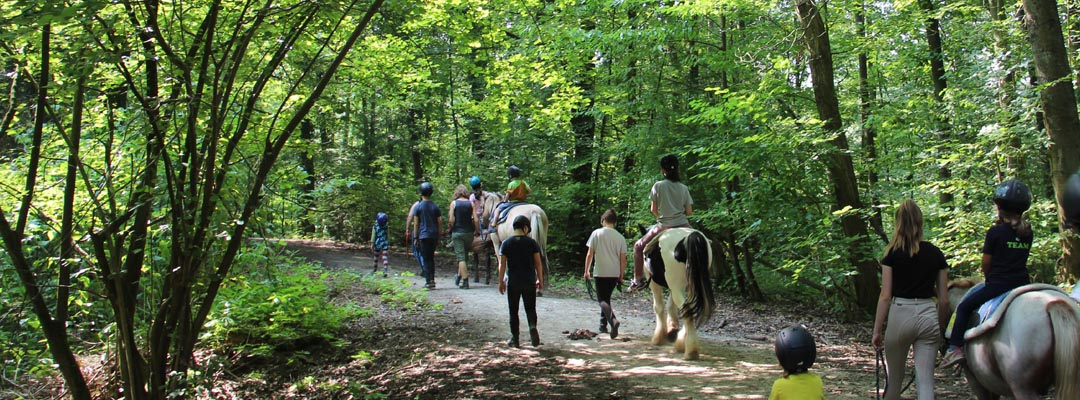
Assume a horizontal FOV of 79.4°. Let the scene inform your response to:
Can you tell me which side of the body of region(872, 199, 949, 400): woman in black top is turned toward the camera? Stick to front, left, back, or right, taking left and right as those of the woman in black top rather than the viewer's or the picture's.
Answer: back

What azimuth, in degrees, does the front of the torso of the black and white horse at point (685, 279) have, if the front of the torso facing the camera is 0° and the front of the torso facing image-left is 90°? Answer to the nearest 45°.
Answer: approximately 135°

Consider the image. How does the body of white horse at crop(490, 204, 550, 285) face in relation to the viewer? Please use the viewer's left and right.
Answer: facing away from the viewer and to the left of the viewer

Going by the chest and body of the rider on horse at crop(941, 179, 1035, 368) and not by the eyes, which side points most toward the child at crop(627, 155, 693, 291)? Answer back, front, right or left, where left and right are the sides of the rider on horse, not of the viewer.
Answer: front

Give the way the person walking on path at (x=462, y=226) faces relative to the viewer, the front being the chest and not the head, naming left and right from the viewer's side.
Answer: facing away from the viewer

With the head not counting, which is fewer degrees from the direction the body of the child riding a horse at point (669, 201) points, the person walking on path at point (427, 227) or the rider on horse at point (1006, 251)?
the person walking on path

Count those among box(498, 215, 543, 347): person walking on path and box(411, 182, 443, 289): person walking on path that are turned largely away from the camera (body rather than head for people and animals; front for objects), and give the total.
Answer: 2

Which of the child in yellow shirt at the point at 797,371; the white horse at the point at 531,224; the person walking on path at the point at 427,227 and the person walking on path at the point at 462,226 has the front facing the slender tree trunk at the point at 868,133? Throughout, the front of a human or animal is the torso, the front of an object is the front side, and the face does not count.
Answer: the child in yellow shirt

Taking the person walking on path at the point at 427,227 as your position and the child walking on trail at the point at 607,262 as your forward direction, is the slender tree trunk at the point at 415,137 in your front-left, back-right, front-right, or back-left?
back-left

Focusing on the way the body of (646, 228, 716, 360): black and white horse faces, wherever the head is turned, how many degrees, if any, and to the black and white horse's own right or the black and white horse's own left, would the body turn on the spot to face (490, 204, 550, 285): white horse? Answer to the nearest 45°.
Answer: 0° — it already faces it

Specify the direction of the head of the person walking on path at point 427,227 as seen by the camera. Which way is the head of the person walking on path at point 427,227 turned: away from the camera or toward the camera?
away from the camera

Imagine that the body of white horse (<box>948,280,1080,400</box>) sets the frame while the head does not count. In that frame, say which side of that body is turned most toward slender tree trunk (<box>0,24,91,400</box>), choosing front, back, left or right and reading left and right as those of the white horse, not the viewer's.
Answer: left

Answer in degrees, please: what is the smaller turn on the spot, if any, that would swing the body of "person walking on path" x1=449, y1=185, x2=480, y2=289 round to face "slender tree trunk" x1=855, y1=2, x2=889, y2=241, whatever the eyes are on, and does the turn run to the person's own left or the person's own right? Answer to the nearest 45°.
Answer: approximately 90° to the person's own right

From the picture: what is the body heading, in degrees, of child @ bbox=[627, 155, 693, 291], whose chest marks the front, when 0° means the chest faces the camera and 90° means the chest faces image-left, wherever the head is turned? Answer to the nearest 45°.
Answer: approximately 135°

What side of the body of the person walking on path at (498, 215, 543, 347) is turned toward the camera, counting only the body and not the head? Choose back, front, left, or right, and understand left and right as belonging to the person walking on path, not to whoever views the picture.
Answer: back

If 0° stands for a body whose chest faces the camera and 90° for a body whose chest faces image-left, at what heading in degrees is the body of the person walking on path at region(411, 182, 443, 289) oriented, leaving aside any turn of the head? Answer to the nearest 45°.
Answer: approximately 180°
